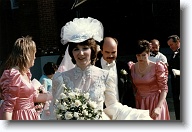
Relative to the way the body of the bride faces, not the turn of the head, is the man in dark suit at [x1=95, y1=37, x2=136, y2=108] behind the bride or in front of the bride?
behind

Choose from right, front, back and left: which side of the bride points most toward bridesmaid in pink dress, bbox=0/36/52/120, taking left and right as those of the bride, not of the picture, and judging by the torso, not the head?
right

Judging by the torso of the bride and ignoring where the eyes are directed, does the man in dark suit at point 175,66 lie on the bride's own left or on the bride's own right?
on the bride's own left

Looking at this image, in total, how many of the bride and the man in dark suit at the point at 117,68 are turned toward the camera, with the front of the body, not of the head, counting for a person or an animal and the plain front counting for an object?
2

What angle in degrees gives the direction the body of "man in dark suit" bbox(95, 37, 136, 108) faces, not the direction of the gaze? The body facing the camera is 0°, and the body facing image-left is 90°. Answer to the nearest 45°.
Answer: approximately 0°

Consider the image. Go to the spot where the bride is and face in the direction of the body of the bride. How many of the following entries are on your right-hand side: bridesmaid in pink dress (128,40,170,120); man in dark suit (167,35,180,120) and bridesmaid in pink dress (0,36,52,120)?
1
